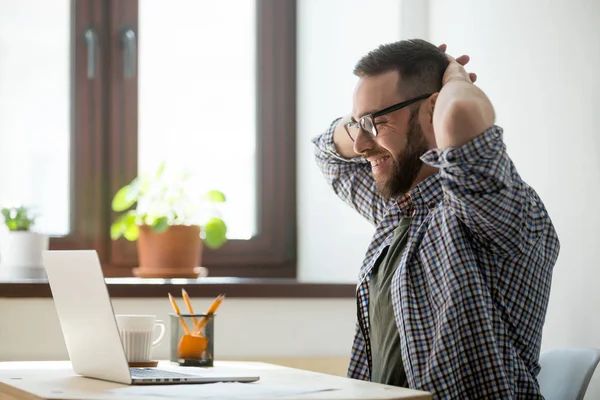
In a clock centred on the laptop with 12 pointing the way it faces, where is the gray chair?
The gray chair is roughly at 12 o'clock from the laptop.

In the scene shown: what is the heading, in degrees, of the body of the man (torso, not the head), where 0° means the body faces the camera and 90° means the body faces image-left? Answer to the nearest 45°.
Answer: approximately 45°

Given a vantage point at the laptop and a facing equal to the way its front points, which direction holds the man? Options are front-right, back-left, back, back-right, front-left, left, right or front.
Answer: front

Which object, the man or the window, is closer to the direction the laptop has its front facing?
the man

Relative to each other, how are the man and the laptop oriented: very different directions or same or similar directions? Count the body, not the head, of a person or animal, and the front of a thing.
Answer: very different directions

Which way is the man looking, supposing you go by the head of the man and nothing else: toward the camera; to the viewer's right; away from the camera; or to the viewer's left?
to the viewer's left

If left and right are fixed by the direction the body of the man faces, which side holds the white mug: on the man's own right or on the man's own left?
on the man's own right

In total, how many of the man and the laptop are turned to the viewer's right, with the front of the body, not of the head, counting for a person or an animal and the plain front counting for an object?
1

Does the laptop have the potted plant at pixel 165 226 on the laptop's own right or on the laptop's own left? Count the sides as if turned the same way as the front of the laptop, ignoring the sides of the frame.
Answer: on the laptop's own left

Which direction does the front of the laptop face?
to the viewer's right

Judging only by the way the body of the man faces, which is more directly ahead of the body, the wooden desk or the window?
the wooden desk
